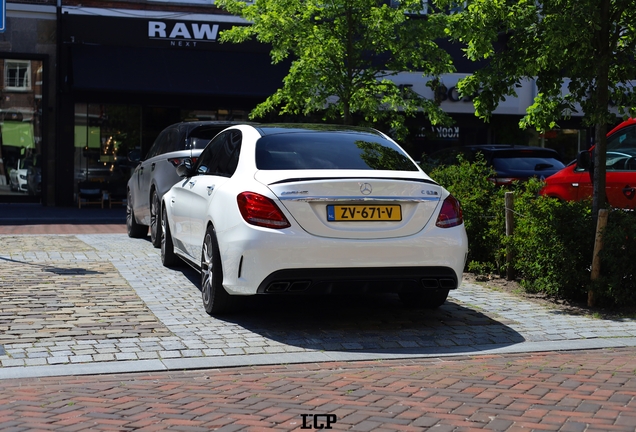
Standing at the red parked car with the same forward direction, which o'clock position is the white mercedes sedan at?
The white mercedes sedan is roughly at 10 o'clock from the red parked car.

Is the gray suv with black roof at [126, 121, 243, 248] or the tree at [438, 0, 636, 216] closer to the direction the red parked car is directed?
the gray suv with black roof

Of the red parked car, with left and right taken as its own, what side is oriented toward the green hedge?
left

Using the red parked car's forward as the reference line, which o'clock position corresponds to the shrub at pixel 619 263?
The shrub is roughly at 9 o'clock from the red parked car.

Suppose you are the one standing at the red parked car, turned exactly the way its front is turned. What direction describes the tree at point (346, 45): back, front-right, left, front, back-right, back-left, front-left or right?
front-right

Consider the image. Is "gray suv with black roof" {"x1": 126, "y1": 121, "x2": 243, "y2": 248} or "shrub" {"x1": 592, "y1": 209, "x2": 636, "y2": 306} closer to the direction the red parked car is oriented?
the gray suv with black roof

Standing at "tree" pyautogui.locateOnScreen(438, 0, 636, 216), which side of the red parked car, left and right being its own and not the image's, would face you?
left

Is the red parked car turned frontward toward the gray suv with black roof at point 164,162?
yes

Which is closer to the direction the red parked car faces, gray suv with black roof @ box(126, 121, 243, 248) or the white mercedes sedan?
the gray suv with black roof

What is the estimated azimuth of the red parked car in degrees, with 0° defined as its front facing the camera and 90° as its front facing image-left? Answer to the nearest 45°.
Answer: approximately 90°
